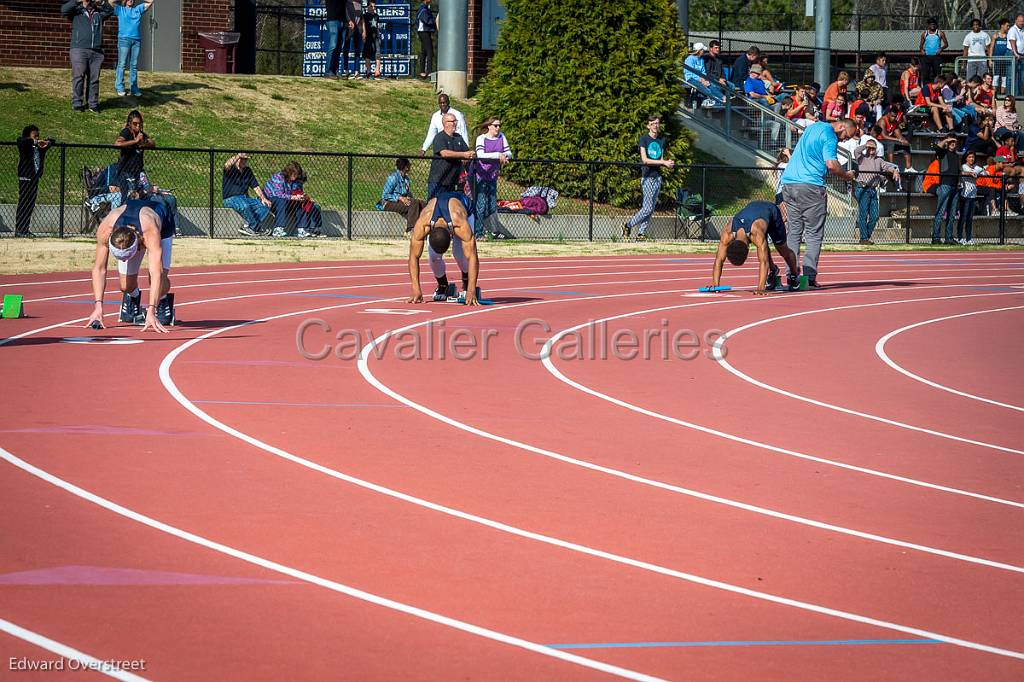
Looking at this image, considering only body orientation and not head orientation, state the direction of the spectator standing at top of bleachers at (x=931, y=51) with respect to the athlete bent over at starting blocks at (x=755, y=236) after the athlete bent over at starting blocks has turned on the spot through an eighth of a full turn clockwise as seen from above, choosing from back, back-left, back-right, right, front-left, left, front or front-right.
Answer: right

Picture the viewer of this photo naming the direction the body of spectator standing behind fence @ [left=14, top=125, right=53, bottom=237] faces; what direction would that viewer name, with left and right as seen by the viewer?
facing the viewer and to the right of the viewer

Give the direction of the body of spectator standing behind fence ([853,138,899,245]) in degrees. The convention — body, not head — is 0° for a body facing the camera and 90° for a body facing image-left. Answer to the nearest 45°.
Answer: approximately 0°

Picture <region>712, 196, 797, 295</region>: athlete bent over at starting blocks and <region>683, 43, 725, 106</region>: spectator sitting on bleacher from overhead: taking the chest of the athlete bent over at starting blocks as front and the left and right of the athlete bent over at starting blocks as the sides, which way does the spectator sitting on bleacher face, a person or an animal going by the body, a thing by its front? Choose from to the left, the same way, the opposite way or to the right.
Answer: to the left

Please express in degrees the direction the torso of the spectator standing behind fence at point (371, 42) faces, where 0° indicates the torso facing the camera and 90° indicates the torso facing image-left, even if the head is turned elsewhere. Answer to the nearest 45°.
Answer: approximately 0°

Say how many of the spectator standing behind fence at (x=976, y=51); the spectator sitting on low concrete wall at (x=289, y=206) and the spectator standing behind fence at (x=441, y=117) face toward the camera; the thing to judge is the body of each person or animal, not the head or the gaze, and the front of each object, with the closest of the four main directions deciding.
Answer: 3

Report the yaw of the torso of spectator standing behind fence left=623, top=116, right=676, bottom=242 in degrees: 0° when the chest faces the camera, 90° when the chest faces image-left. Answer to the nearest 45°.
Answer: approximately 315°

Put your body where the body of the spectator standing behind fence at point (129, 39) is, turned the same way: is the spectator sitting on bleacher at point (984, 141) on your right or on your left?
on your left

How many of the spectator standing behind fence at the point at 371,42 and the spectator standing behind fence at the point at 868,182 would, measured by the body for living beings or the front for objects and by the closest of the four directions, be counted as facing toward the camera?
2
